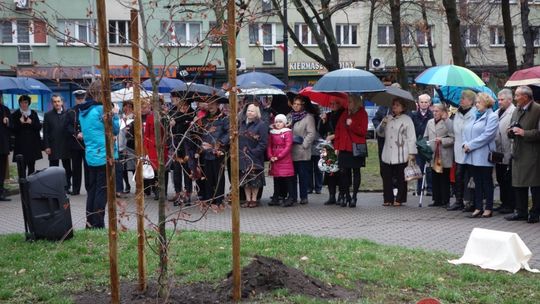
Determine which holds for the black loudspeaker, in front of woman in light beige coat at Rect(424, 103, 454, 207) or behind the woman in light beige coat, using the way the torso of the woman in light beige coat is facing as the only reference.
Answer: in front

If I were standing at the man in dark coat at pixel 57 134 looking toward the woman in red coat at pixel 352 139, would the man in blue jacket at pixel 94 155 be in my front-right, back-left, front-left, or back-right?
front-right

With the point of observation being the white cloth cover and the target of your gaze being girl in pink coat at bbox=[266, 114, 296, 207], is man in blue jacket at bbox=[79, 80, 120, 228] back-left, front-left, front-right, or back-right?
front-left

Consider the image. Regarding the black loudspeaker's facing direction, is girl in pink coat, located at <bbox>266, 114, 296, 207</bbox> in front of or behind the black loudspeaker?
in front

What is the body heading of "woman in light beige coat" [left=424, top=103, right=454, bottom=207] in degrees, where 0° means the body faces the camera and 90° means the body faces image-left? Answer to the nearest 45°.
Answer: approximately 45°

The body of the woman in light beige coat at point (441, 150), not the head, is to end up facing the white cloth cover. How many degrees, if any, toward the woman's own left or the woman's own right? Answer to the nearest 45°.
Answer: approximately 45° to the woman's own left

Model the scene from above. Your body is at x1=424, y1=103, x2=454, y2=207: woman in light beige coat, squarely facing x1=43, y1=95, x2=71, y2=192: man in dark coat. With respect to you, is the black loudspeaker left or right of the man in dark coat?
left

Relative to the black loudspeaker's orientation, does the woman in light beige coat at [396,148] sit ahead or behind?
ahead

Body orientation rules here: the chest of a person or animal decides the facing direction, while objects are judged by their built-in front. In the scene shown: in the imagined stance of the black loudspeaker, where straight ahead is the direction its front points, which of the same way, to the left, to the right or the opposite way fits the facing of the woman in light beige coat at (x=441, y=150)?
the opposite way
